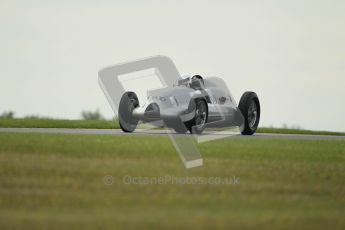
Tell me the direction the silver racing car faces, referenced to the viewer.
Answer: facing the viewer and to the left of the viewer
